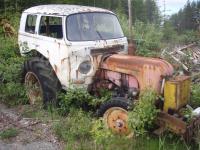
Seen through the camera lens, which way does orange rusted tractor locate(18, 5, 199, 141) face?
facing the viewer and to the right of the viewer
